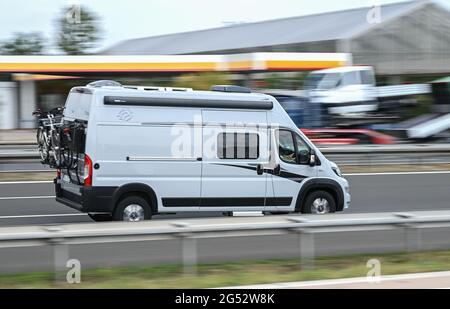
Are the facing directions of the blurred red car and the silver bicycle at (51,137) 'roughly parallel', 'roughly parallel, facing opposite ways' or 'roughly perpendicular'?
roughly perpendicular

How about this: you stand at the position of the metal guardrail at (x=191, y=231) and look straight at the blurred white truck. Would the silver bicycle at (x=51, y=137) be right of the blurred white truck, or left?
left

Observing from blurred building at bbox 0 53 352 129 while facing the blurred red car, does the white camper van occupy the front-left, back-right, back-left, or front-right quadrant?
front-right
